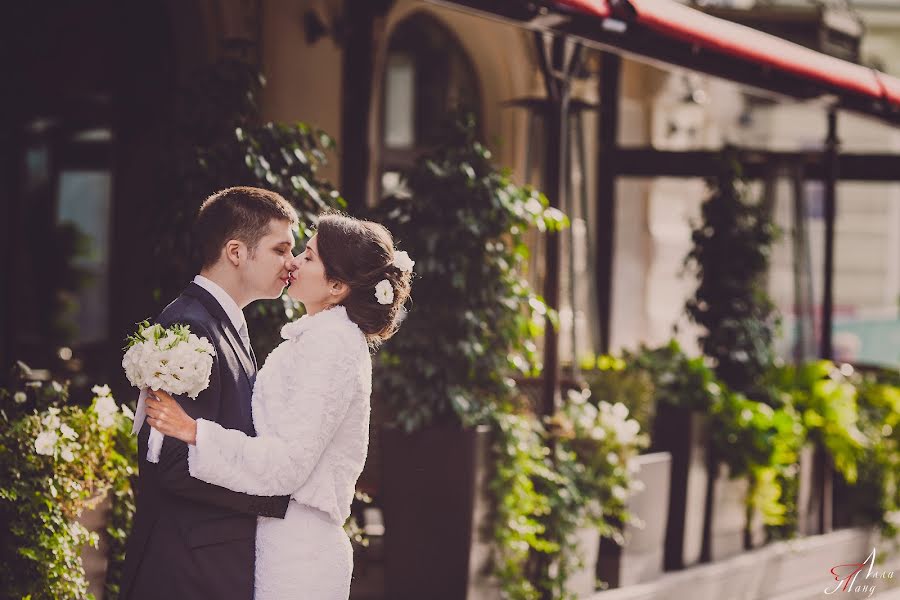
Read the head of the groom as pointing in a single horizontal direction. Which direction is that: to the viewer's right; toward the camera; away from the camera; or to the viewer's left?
to the viewer's right

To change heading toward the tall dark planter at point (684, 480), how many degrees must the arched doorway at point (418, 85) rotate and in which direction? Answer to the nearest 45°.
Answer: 0° — it already faces it

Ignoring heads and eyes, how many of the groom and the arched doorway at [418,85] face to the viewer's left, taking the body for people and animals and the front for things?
0

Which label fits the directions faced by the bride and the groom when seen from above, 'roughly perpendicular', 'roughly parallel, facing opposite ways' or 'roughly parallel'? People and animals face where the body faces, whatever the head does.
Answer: roughly parallel, facing opposite ways

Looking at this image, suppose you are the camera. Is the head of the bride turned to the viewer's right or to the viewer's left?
to the viewer's left

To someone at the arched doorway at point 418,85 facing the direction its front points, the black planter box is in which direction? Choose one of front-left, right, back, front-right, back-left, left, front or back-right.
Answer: front-right

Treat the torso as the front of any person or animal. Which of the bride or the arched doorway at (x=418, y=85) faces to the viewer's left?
the bride

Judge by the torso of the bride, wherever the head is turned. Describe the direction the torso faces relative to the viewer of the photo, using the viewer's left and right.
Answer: facing to the left of the viewer

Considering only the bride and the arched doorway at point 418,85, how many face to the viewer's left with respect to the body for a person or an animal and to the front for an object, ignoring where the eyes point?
1

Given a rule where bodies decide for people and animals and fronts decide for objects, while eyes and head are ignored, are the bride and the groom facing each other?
yes

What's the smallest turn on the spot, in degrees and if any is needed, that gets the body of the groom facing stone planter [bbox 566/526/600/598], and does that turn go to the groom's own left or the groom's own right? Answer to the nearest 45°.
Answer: approximately 45° to the groom's own left

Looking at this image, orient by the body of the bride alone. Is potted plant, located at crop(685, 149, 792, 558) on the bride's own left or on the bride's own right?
on the bride's own right

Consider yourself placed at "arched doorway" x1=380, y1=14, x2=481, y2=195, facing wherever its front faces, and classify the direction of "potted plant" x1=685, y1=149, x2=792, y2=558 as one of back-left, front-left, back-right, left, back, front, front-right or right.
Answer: front

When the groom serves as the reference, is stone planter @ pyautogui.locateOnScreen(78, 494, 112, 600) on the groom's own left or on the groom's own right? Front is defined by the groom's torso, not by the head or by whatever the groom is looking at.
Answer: on the groom's own left

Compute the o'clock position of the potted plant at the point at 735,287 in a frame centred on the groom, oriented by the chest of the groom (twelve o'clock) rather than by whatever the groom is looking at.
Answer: The potted plant is roughly at 10 o'clock from the groom.

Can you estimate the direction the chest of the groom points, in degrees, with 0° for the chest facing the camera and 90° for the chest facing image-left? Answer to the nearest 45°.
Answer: approximately 270°
